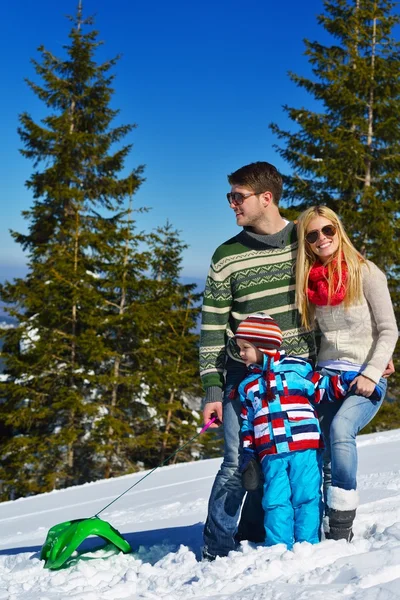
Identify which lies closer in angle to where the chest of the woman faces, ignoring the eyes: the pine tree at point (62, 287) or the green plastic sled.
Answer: the green plastic sled

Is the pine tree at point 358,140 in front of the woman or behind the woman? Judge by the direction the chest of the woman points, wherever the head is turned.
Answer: behind

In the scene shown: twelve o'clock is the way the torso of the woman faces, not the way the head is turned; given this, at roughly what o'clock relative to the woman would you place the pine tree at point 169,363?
The pine tree is roughly at 4 o'clock from the woman.

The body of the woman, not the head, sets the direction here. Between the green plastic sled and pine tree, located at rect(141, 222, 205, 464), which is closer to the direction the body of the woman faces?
the green plastic sled

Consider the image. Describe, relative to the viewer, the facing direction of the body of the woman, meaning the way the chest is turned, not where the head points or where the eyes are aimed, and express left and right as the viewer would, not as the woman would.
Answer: facing the viewer and to the left of the viewer

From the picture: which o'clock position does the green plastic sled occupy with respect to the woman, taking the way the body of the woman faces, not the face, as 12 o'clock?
The green plastic sled is roughly at 2 o'clock from the woman.
